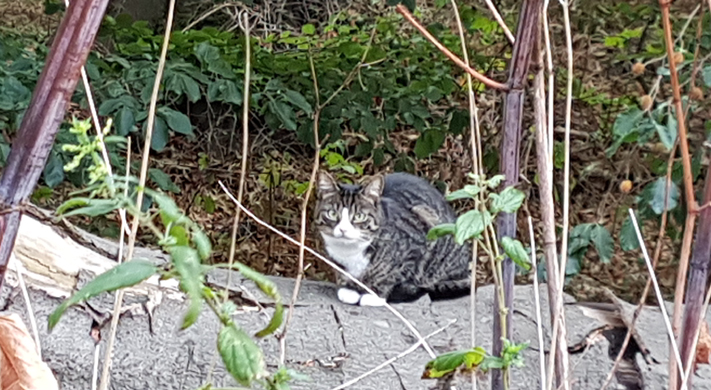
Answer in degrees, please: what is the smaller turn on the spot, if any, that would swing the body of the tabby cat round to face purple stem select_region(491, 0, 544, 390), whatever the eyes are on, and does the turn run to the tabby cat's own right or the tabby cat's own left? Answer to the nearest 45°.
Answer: approximately 45° to the tabby cat's own left

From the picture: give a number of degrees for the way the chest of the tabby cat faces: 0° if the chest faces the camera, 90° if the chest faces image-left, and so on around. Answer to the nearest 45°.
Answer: approximately 45°
